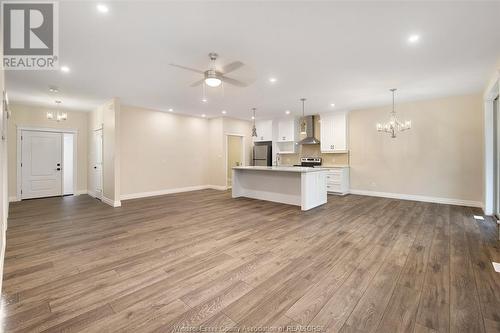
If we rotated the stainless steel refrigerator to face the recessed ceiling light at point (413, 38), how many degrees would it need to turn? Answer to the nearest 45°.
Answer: approximately 45° to its left

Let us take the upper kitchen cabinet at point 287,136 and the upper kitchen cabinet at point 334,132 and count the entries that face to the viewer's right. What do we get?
0

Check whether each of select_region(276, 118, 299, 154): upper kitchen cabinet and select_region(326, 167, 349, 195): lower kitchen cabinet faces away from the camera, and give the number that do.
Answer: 0

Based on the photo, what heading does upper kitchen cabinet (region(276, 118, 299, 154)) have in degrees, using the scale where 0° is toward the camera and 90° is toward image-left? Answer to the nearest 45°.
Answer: approximately 45°

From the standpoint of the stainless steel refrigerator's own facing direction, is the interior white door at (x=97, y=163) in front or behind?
in front

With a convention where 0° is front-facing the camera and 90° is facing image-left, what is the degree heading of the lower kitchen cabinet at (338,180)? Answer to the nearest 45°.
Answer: approximately 45°

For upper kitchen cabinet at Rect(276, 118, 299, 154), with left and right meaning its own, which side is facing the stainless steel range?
left
